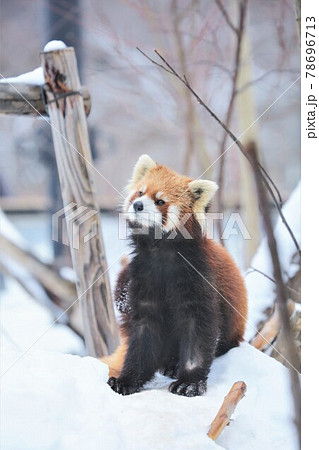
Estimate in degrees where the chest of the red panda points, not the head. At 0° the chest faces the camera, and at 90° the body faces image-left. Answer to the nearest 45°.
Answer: approximately 45°

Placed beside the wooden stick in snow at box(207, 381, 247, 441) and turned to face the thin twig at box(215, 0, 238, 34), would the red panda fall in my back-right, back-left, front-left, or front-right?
front-left
